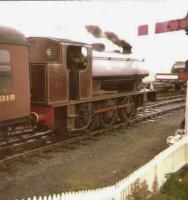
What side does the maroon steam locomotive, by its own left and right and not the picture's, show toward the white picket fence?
right

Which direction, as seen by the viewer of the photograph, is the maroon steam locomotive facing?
facing away from the viewer and to the right of the viewer
